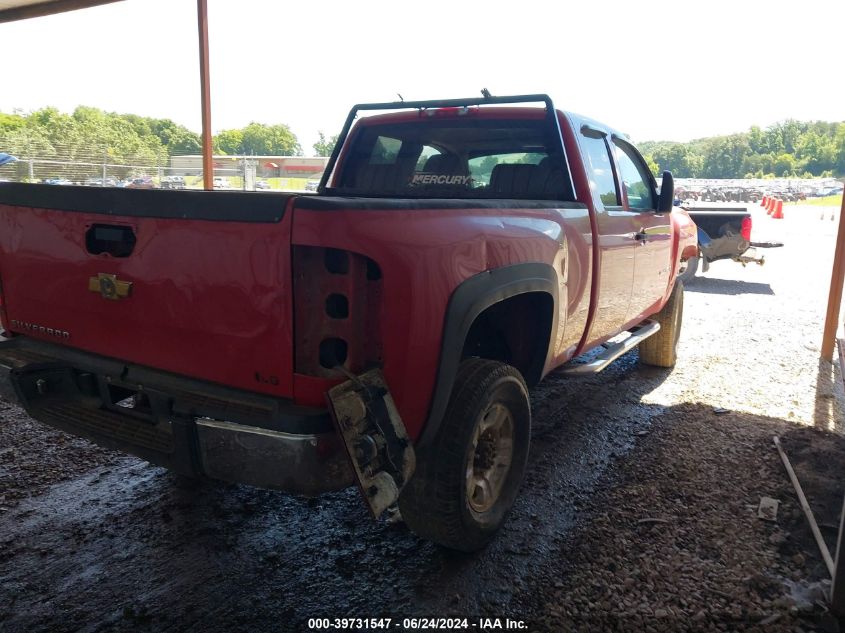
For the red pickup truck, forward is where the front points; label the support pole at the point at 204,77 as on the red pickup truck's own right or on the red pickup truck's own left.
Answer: on the red pickup truck's own left

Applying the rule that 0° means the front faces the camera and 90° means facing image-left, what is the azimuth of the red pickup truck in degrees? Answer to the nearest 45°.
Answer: approximately 225°

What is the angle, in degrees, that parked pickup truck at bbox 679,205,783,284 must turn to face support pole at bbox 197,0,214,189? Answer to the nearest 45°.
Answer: approximately 45° to its left

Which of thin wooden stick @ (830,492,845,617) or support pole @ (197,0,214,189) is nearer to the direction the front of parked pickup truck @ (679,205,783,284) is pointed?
the support pole

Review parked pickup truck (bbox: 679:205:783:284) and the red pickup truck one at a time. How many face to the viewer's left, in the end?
1

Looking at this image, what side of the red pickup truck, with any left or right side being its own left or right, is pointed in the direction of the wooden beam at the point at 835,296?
front

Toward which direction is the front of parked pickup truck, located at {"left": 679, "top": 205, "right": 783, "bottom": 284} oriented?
to the viewer's left

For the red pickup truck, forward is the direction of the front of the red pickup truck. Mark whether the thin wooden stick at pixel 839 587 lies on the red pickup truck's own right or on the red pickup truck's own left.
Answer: on the red pickup truck's own right

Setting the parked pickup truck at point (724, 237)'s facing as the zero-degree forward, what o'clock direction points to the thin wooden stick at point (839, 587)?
The thin wooden stick is roughly at 9 o'clock from the parked pickup truck.

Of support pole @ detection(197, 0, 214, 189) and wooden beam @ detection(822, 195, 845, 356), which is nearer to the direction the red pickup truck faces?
the wooden beam
